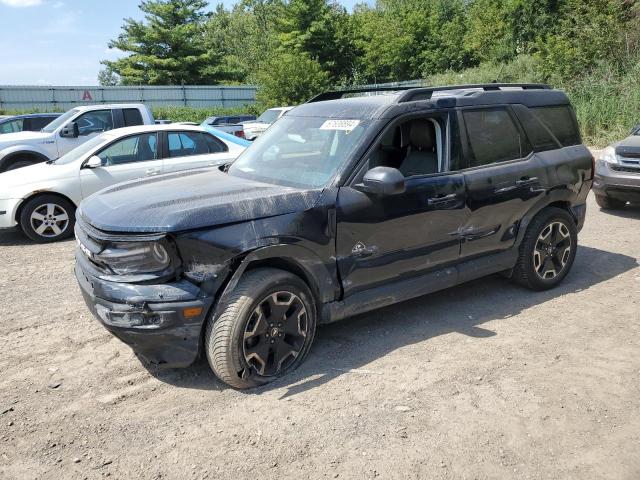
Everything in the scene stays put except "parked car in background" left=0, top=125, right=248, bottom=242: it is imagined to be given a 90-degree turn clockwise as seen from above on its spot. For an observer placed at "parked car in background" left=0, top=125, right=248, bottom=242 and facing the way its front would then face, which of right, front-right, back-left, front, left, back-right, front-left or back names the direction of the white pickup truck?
front

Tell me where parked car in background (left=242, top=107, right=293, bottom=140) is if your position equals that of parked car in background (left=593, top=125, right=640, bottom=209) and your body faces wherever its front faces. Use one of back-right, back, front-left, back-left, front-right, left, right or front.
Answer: right

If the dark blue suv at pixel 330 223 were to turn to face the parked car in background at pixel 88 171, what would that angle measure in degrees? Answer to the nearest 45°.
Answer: approximately 90° to its right

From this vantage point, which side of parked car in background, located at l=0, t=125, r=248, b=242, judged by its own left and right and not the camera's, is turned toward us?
left

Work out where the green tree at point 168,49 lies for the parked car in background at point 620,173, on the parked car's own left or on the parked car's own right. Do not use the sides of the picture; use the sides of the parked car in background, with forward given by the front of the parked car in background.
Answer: on the parked car's own right

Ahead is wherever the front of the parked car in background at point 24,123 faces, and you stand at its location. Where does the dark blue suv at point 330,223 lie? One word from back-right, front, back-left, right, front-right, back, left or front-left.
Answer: left

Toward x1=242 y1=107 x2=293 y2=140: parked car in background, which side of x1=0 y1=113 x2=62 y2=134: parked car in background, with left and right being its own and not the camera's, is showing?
back

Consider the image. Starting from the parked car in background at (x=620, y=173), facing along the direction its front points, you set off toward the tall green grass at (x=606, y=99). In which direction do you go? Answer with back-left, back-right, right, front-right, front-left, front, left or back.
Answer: back-right

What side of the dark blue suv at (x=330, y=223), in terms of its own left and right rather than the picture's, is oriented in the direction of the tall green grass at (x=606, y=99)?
back

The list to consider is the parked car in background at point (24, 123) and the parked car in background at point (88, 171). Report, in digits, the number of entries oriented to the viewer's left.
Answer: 2

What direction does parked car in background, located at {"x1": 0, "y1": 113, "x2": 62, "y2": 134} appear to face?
to the viewer's left

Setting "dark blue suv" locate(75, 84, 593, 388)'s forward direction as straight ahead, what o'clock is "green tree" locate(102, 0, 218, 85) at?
The green tree is roughly at 4 o'clock from the dark blue suv.

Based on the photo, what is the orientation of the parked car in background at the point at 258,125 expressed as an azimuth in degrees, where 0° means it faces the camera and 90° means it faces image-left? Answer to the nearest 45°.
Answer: approximately 45°

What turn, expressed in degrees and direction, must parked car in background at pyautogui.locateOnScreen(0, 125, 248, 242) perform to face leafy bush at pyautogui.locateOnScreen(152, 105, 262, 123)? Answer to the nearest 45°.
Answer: approximately 90° to its right
